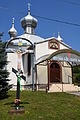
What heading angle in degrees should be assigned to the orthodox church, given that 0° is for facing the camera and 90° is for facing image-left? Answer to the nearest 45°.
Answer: approximately 315°

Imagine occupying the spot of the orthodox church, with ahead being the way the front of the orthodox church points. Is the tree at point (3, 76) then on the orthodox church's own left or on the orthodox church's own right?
on the orthodox church's own right
